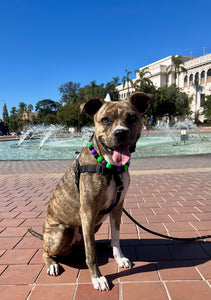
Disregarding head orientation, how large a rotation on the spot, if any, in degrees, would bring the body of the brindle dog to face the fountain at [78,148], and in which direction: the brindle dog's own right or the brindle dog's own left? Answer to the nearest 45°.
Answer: approximately 135° to the brindle dog's own left

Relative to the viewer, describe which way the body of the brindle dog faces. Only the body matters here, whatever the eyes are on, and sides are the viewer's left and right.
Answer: facing the viewer and to the right of the viewer
